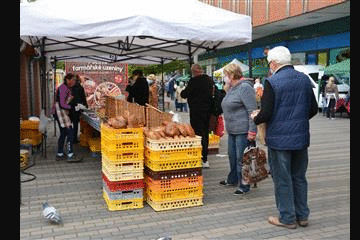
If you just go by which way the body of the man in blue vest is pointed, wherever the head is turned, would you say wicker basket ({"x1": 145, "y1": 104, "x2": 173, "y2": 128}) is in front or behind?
in front

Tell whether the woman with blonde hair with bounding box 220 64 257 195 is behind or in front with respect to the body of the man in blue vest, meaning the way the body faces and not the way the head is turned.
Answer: in front

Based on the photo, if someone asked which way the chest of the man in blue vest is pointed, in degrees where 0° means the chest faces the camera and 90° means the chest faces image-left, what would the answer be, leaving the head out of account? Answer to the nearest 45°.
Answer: approximately 135°

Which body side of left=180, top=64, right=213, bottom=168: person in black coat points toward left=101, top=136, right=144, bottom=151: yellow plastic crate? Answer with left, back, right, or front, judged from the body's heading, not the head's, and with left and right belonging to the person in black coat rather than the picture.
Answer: left

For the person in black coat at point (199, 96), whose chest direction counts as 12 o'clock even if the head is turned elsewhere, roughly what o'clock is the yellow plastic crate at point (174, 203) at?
The yellow plastic crate is roughly at 8 o'clock from the person in black coat.

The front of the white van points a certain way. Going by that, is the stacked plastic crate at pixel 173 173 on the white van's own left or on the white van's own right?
on the white van's own right
